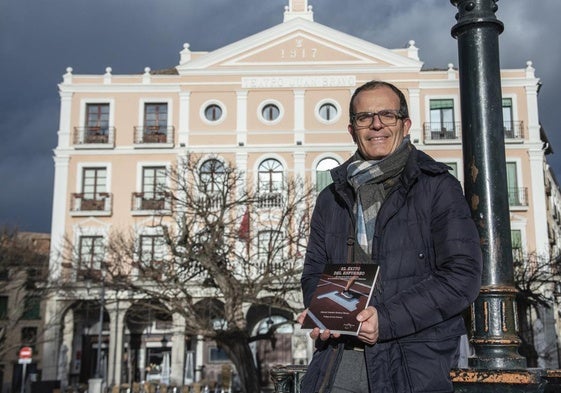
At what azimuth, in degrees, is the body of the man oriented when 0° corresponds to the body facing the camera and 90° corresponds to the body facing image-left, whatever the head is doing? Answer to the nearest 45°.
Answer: approximately 45°

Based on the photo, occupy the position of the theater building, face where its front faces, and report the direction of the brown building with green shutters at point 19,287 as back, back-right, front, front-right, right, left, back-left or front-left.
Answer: right

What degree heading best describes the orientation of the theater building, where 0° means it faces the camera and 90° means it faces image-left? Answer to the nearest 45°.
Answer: approximately 0°

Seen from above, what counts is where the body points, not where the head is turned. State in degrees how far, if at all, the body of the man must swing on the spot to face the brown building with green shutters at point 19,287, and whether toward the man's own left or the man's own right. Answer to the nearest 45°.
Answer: approximately 90° to the man's own right

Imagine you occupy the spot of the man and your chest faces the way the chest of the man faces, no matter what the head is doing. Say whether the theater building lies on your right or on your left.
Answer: on your right

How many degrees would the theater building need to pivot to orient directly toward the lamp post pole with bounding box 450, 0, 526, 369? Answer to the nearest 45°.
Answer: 0° — it already faces it

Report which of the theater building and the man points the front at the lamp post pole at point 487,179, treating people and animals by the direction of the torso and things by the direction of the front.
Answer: the theater building

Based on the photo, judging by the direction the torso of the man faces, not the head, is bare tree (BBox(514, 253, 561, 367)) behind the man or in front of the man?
behind

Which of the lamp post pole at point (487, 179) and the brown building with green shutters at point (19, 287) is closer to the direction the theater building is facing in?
the lamp post pole

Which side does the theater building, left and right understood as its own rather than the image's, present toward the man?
front

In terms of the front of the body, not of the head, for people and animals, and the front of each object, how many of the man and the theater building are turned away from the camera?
0
